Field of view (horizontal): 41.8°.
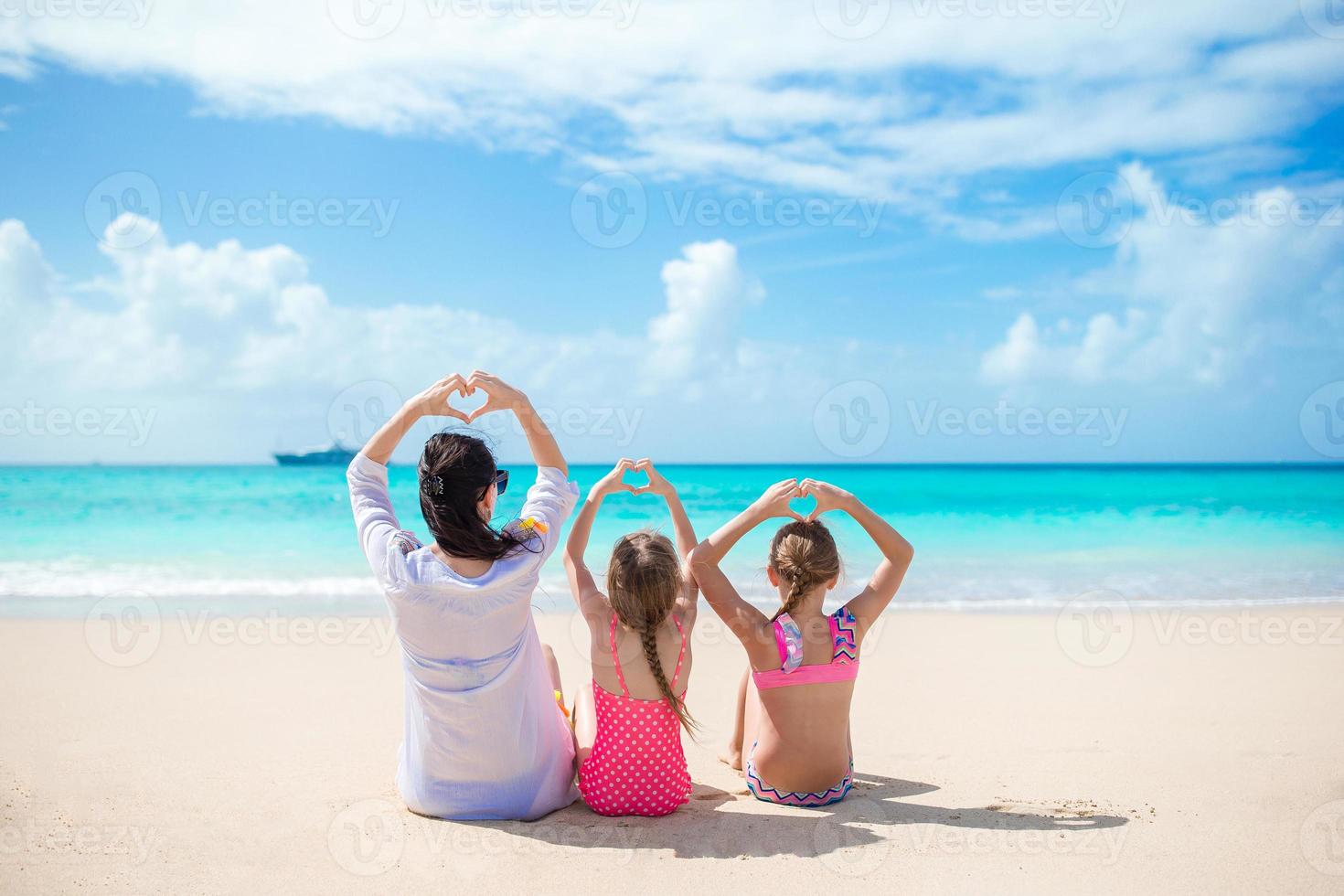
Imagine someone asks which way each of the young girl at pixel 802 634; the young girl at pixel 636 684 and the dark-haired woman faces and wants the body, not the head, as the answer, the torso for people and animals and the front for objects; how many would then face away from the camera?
3

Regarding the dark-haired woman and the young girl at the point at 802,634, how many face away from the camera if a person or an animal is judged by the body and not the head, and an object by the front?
2

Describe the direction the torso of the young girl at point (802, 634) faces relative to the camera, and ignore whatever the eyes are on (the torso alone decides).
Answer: away from the camera

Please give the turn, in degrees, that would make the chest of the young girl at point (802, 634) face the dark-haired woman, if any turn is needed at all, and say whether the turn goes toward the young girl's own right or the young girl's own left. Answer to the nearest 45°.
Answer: approximately 135° to the young girl's own left

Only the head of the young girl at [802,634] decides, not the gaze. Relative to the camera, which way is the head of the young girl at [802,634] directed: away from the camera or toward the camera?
away from the camera

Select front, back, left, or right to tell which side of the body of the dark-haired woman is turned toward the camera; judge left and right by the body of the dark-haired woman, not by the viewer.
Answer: back

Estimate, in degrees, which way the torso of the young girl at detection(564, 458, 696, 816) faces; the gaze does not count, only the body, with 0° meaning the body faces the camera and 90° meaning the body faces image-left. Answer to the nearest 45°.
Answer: approximately 180°
